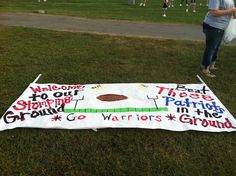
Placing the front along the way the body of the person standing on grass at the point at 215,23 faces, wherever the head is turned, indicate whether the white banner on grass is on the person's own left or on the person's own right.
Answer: on the person's own right
